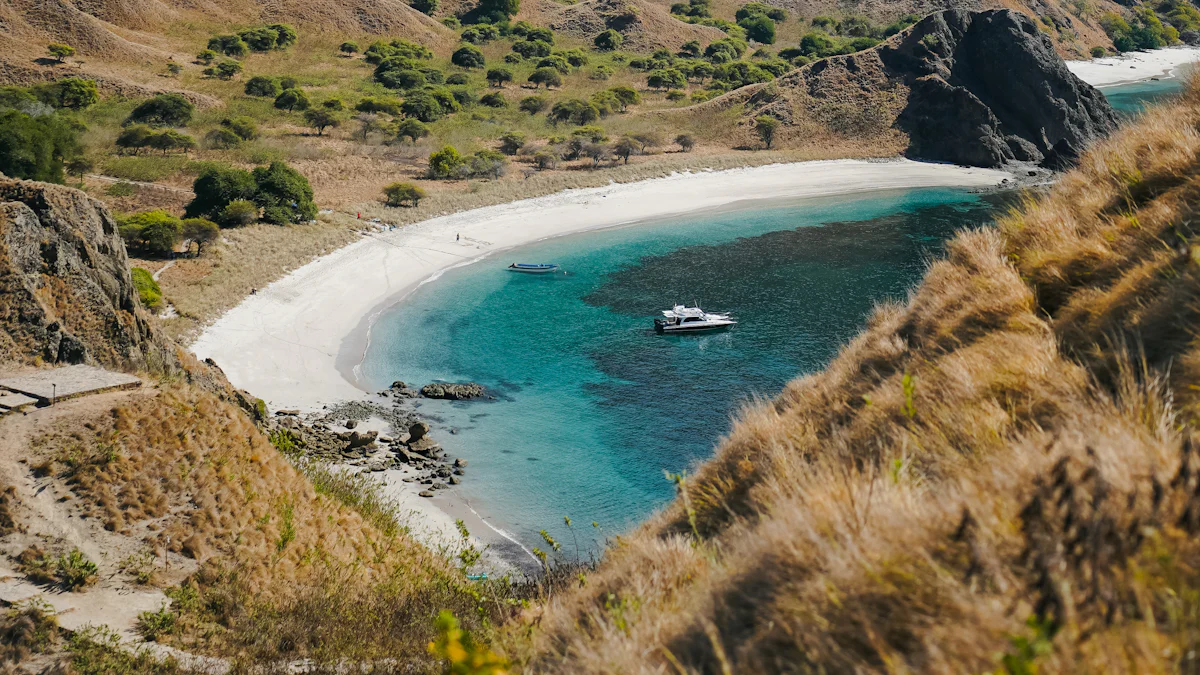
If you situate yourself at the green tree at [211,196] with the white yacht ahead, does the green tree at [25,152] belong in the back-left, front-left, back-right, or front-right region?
back-right

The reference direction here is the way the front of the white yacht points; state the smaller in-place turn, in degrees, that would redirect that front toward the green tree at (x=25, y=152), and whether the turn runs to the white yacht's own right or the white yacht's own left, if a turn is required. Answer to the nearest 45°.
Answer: approximately 180°

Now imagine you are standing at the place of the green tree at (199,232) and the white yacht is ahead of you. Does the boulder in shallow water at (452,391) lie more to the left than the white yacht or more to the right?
right

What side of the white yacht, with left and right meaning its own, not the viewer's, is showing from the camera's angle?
right

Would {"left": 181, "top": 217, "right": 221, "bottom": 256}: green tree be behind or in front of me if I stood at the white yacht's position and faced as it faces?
behind
